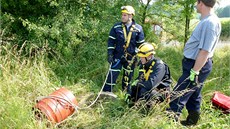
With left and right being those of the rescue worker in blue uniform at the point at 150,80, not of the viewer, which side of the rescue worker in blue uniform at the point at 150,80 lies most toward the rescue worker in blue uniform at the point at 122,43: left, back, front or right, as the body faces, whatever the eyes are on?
right

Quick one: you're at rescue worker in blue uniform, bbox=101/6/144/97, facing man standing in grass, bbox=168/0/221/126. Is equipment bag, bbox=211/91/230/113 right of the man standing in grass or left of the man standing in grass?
left

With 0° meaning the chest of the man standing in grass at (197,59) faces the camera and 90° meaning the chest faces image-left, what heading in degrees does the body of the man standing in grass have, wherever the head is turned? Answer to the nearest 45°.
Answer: approximately 90°

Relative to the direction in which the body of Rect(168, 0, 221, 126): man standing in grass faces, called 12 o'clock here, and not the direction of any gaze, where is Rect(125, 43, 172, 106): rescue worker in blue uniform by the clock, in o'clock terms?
The rescue worker in blue uniform is roughly at 1 o'clock from the man standing in grass.

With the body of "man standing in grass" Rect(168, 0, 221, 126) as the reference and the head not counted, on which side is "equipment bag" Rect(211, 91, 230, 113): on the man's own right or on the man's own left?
on the man's own right

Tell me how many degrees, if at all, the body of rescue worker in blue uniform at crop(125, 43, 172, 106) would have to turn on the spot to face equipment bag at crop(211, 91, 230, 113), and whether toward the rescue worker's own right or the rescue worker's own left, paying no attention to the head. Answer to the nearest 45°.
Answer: approximately 135° to the rescue worker's own left

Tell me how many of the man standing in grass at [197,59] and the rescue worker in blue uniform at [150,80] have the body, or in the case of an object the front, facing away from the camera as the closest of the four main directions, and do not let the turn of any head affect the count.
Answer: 0

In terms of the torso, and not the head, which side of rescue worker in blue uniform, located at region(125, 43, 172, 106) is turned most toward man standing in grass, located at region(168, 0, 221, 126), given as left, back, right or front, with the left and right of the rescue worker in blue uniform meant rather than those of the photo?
left

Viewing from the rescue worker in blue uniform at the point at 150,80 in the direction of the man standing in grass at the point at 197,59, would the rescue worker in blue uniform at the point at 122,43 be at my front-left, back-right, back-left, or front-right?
back-left

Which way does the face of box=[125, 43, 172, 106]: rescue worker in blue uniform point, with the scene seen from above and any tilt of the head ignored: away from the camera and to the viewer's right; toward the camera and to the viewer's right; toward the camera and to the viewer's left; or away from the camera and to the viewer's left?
toward the camera and to the viewer's left
